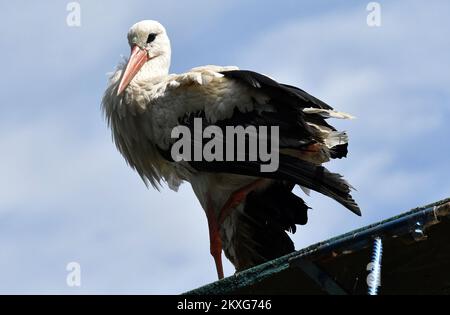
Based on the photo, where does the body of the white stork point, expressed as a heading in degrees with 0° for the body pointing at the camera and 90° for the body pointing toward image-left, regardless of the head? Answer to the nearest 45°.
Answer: approximately 90°
